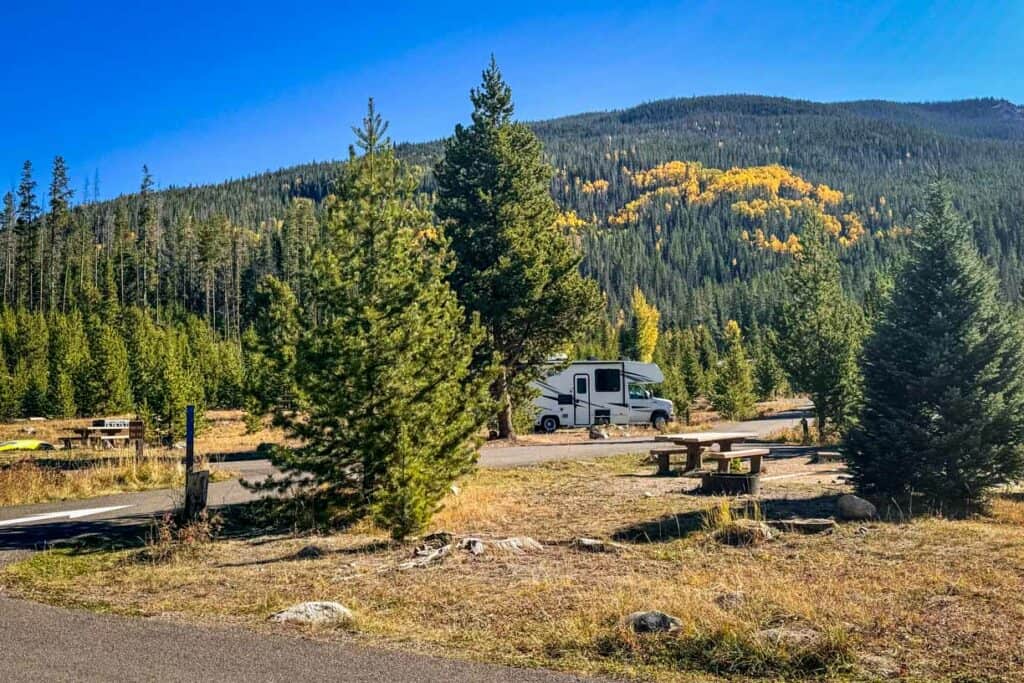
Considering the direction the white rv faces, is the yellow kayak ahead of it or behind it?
behind

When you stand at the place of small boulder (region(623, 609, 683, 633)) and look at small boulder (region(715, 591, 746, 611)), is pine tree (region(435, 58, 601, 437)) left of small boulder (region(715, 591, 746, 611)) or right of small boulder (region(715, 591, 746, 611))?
left

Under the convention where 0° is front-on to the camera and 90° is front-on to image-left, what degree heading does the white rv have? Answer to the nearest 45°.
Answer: approximately 270°

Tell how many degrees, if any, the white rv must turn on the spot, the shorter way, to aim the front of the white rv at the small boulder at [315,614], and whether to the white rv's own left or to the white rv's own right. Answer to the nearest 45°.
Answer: approximately 90° to the white rv's own right

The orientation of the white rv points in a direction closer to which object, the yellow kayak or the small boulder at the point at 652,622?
the small boulder

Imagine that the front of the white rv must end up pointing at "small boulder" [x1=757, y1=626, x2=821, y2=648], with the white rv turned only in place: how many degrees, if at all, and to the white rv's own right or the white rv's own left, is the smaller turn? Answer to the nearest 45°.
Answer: approximately 90° to the white rv's own right

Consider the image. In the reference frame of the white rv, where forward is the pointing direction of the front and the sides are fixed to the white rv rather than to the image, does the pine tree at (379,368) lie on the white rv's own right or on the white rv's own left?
on the white rv's own right

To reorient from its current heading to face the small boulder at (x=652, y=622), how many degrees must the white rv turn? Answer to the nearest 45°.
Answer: approximately 90° to its right
